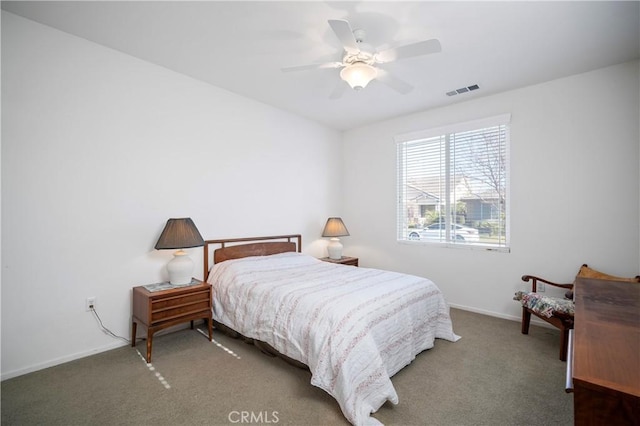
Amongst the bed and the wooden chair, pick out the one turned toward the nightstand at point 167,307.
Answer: the wooden chair

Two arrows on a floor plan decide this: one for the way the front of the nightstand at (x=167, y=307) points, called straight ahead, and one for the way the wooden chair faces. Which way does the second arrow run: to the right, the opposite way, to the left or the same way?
the opposite way

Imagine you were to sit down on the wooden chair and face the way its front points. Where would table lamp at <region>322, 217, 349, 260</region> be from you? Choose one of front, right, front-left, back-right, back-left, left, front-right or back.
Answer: front-right

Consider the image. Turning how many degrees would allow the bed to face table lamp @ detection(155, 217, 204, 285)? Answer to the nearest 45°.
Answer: approximately 135° to its right

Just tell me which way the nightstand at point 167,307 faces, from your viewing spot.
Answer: facing the viewer and to the right of the viewer

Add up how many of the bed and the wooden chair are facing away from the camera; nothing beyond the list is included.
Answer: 0

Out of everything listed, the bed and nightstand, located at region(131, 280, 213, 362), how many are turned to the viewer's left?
0

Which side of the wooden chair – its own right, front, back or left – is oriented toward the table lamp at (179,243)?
front

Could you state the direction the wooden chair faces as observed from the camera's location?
facing the viewer and to the left of the viewer

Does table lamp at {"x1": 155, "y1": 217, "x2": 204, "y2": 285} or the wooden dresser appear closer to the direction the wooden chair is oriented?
the table lamp
